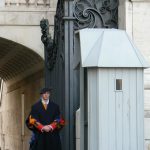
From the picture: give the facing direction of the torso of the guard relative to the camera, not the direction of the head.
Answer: toward the camera
